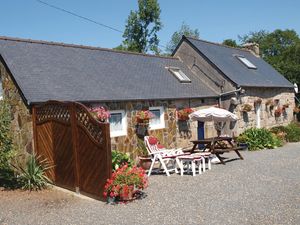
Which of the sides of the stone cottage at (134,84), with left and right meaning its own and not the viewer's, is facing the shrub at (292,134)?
left

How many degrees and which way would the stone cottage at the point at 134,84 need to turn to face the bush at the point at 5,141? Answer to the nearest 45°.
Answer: approximately 90° to its right

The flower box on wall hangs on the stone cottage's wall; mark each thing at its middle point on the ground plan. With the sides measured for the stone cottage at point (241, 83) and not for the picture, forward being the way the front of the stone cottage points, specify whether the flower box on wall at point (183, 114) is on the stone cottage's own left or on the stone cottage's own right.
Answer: on the stone cottage's own right

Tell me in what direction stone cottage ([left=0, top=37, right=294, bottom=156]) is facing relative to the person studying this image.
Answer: facing the viewer and to the right of the viewer

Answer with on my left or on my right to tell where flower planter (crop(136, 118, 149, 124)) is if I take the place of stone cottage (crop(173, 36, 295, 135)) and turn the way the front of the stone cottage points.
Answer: on my right

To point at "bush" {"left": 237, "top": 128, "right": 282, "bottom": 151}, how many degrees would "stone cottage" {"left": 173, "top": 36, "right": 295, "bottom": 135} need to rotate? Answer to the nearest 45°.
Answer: approximately 45° to its right

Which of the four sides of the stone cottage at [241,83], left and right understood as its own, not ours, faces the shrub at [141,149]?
right
